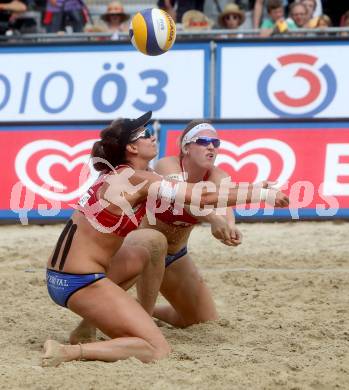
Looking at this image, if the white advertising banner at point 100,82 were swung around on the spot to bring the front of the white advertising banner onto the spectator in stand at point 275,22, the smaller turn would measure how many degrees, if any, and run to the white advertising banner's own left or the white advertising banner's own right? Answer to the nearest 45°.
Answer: approximately 90° to the white advertising banner's own left

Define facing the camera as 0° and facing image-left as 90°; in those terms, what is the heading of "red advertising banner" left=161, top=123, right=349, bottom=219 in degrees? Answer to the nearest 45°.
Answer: approximately 0°

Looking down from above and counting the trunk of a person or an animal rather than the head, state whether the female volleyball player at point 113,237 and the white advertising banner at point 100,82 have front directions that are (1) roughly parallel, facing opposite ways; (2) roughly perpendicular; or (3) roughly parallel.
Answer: roughly perpendicular

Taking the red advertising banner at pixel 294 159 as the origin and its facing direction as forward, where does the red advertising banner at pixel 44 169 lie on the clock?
the red advertising banner at pixel 44 169 is roughly at 3 o'clock from the red advertising banner at pixel 294 159.

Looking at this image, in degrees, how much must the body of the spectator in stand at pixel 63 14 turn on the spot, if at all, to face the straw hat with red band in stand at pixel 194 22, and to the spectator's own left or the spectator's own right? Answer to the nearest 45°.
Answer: approximately 45° to the spectator's own left

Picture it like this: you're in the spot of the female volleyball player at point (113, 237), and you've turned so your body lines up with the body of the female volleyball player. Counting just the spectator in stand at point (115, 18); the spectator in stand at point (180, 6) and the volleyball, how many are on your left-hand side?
3

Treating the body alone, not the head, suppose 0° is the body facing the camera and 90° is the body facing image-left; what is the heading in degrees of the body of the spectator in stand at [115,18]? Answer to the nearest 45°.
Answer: approximately 0°

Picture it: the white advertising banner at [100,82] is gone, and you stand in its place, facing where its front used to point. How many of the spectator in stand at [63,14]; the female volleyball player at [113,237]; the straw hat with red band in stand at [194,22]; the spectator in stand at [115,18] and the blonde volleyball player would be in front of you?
2

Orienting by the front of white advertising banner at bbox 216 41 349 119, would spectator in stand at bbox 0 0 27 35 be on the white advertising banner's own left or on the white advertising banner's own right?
on the white advertising banner's own right
